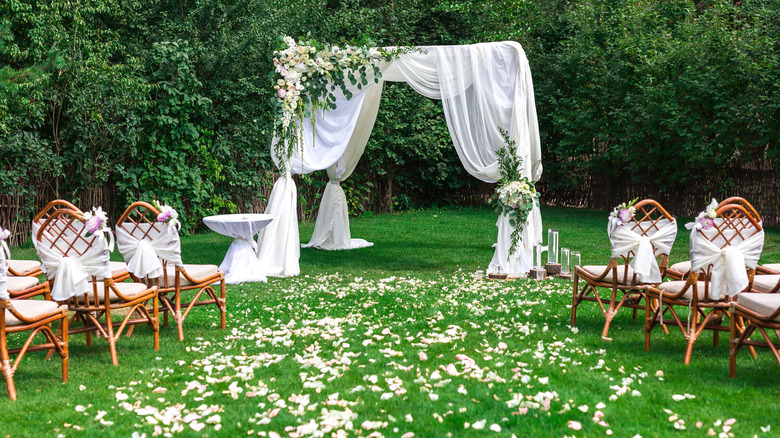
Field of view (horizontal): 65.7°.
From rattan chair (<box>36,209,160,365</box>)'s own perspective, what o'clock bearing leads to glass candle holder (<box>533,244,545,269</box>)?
The glass candle holder is roughly at 1 o'clock from the rattan chair.

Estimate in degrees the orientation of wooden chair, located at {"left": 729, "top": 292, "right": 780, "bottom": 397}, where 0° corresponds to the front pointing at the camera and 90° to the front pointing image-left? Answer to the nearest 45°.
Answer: approximately 135°

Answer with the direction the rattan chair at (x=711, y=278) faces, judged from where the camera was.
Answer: facing away from the viewer and to the left of the viewer

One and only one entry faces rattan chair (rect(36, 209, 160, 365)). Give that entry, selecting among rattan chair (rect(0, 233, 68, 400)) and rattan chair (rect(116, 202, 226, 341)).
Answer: rattan chair (rect(0, 233, 68, 400))

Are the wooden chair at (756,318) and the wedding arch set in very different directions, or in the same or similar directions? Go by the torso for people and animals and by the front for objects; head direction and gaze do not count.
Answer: very different directions

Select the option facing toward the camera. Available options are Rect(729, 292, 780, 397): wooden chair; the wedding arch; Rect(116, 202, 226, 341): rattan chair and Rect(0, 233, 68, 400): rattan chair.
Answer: the wedding arch

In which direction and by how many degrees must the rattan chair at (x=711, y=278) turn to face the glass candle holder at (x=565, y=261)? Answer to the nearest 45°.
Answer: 0° — it already faces it

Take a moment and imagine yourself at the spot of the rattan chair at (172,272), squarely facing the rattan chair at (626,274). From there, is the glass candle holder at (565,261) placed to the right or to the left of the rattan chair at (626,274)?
left

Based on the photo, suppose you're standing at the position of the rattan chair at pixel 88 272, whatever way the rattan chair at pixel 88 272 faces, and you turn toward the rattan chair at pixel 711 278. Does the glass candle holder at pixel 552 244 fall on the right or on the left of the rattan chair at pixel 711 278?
left

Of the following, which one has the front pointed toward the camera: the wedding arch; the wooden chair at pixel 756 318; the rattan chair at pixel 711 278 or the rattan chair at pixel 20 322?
the wedding arch

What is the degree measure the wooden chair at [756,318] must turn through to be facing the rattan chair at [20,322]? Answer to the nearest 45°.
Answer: approximately 90° to its left
